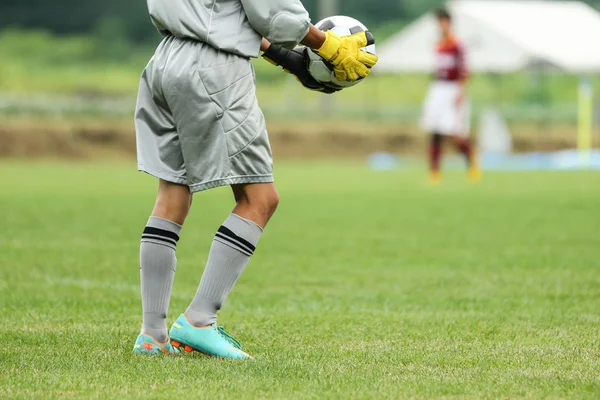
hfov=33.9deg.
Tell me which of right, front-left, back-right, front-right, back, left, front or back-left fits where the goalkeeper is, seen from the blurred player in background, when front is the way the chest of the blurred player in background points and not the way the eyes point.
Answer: front-left

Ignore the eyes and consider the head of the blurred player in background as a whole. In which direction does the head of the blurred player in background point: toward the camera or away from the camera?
toward the camera

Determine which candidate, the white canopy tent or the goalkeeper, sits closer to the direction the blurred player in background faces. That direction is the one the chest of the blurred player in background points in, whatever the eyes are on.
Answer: the goalkeeper

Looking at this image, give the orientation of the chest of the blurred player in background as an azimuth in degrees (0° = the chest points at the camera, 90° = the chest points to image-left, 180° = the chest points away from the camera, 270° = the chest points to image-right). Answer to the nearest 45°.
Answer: approximately 45°

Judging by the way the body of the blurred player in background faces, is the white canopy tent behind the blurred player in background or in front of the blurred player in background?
behind
